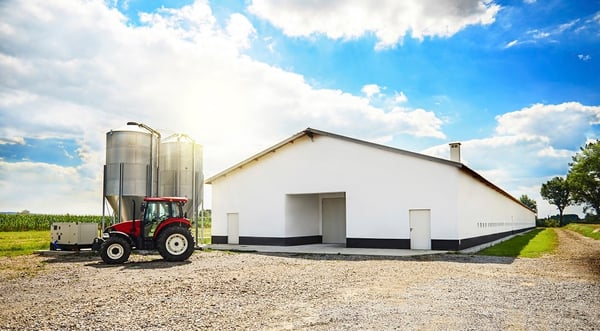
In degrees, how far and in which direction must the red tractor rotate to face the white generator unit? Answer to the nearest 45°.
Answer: approximately 45° to its right

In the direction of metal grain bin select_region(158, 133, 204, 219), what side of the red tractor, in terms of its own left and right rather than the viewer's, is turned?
right

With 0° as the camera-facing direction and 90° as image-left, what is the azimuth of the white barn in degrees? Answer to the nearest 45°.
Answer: approximately 45°

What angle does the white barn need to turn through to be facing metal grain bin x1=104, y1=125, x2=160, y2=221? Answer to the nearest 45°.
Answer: approximately 45° to its right

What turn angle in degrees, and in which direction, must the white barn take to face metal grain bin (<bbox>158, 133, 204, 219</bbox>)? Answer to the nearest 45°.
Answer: approximately 45° to its right

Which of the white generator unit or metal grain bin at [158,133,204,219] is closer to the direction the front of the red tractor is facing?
the white generator unit

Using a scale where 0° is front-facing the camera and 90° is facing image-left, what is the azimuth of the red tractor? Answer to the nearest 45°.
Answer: approximately 90°

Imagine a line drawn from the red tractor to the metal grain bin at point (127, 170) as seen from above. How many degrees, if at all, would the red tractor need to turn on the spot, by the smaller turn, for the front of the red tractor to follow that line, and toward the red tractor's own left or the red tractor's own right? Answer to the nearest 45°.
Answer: approximately 90° to the red tractor's own right
